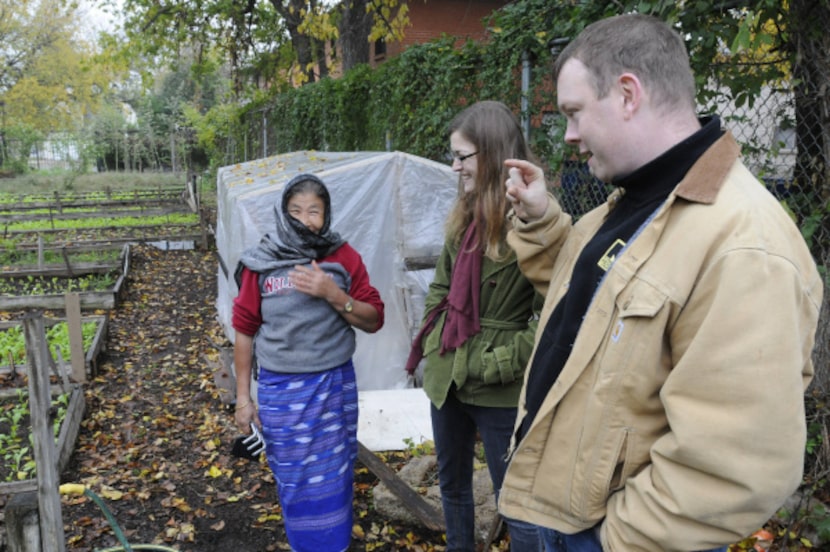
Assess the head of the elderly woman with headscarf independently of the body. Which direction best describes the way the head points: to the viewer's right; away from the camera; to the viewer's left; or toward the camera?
toward the camera

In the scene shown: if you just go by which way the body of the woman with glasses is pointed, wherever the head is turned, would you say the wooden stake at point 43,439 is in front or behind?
in front

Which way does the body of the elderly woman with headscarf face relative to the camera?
toward the camera

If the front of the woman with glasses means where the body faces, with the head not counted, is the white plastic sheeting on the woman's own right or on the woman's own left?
on the woman's own right

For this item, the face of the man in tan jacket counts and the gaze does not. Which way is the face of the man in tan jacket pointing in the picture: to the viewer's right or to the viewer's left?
to the viewer's left

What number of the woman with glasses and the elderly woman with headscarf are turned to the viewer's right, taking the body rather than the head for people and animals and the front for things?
0

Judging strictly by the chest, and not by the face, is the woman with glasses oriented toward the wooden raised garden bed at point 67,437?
no

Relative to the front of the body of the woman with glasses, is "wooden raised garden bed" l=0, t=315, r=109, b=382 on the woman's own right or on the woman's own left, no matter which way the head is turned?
on the woman's own right

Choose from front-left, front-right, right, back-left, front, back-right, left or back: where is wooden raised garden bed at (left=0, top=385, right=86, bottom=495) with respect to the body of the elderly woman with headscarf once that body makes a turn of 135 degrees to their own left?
left

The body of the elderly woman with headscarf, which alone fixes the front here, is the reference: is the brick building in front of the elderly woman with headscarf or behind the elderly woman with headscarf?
behind

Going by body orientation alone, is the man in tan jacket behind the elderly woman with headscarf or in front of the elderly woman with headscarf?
in front

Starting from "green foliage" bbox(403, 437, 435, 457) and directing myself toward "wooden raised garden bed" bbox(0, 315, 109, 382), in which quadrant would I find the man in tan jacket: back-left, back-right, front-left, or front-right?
back-left

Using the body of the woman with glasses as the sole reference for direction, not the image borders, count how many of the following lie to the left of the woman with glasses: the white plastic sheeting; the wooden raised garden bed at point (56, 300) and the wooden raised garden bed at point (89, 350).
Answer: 0

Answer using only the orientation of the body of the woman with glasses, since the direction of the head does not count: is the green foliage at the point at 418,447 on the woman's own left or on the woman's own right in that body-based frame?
on the woman's own right

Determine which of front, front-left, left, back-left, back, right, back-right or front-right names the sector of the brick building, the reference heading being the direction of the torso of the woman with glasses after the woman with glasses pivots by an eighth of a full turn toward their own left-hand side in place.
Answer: back
